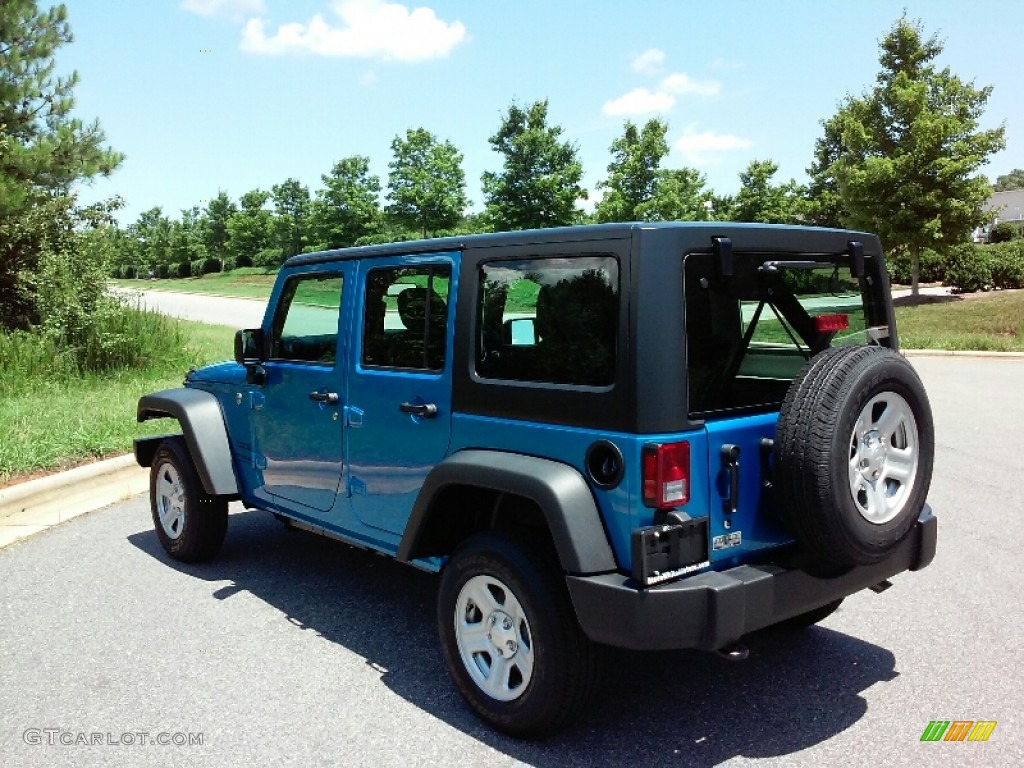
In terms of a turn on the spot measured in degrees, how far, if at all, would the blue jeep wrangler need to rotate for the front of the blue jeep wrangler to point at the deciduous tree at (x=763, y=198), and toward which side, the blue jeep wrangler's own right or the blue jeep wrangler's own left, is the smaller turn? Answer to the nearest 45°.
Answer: approximately 45° to the blue jeep wrangler's own right

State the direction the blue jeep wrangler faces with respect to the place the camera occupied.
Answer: facing away from the viewer and to the left of the viewer

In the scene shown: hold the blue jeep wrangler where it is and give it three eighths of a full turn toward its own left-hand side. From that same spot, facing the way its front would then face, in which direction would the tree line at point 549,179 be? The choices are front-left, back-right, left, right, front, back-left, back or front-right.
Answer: back

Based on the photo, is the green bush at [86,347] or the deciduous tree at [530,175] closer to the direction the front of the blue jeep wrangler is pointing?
the green bush

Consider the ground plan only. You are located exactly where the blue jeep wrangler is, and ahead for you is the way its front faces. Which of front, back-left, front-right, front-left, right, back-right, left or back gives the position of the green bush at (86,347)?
front

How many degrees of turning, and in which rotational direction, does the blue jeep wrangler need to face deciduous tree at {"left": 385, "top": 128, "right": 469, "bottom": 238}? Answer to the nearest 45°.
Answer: approximately 45° to its right

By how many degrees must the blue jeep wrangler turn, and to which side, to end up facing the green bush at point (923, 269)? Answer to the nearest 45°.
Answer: approximately 90° to its right

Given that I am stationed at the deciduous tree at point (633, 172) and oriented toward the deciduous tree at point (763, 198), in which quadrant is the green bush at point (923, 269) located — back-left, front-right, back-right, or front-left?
front-right
